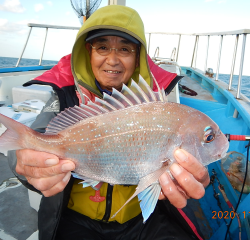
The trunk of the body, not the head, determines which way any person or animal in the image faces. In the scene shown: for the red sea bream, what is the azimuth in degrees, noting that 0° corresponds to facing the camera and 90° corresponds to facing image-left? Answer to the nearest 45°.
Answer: approximately 270°

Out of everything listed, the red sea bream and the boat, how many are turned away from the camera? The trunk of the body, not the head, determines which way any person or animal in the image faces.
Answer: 1

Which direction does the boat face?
away from the camera

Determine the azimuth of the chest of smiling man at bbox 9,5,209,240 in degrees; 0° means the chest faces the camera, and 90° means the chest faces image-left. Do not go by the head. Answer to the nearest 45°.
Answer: approximately 0°

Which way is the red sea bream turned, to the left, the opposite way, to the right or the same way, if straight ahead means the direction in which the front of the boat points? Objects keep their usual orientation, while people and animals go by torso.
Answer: to the right
